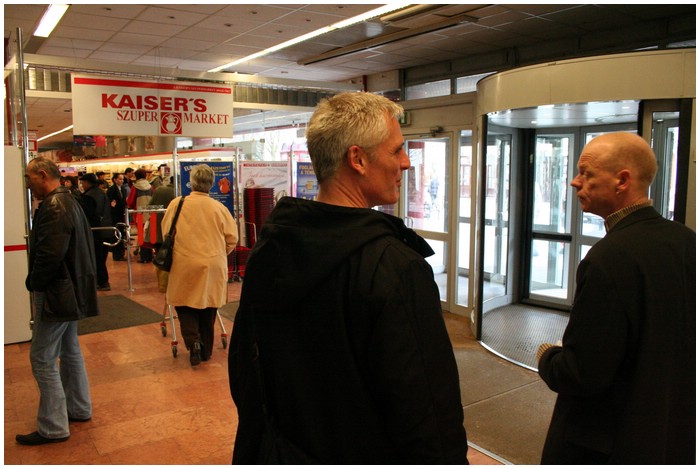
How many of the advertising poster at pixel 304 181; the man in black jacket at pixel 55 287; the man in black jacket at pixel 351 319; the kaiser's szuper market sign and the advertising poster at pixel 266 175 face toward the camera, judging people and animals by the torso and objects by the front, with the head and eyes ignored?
3

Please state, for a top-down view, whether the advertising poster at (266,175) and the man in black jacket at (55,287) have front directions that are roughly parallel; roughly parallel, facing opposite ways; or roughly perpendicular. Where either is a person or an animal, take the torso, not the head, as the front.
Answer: roughly perpendicular

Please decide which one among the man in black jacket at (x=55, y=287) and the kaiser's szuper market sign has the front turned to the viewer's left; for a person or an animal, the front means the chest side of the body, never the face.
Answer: the man in black jacket

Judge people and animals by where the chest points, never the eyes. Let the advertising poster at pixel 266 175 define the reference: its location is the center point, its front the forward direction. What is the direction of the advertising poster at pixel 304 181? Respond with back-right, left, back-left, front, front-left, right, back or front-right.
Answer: back-left

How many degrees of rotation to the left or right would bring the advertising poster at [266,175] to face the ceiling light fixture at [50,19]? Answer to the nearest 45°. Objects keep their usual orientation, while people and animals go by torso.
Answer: approximately 45° to its right

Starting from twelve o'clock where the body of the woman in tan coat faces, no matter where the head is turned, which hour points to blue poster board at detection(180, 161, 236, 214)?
The blue poster board is roughly at 12 o'clock from the woman in tan coat.

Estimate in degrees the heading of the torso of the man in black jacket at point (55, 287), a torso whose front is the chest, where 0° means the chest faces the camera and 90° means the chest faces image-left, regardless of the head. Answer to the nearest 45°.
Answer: approximately 90°

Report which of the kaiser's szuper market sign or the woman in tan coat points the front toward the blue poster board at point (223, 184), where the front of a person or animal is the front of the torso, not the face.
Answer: the woman in tan coat

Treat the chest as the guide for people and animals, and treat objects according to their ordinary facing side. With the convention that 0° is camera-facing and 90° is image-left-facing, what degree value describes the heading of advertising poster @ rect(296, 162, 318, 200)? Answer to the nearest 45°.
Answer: approximately 0°

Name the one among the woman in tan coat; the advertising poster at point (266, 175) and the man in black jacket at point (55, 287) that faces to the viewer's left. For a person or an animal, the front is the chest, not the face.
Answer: the man in black jacket

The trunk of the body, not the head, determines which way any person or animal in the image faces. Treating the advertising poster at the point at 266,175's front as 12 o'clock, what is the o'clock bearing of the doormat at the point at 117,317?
The doormat is roughly at 1 o'clock from the advertising poster.
